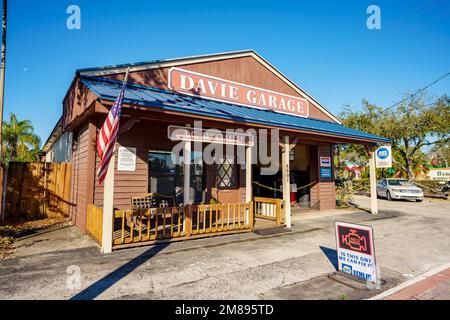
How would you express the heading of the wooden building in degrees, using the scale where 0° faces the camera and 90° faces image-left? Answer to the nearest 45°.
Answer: approximately 315°

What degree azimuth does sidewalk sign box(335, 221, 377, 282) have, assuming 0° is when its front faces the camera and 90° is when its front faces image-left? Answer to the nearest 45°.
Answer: approximately 45°

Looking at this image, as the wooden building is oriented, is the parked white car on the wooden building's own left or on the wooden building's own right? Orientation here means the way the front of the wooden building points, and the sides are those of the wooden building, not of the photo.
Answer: on the wooden building's own left

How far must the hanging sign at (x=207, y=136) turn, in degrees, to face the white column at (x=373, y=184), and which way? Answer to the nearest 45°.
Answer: approximately 90° to its left

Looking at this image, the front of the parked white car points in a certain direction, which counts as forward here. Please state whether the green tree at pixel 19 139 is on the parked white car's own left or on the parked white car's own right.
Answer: on the parked white car's own right

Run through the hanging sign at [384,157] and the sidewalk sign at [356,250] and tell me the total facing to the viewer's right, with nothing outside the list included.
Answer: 0

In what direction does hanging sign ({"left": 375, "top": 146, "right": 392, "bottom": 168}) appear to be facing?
toward the camera

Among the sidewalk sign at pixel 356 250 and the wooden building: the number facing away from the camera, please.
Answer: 0

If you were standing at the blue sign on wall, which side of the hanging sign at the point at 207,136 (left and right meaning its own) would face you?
left

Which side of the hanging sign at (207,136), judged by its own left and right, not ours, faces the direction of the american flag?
right
